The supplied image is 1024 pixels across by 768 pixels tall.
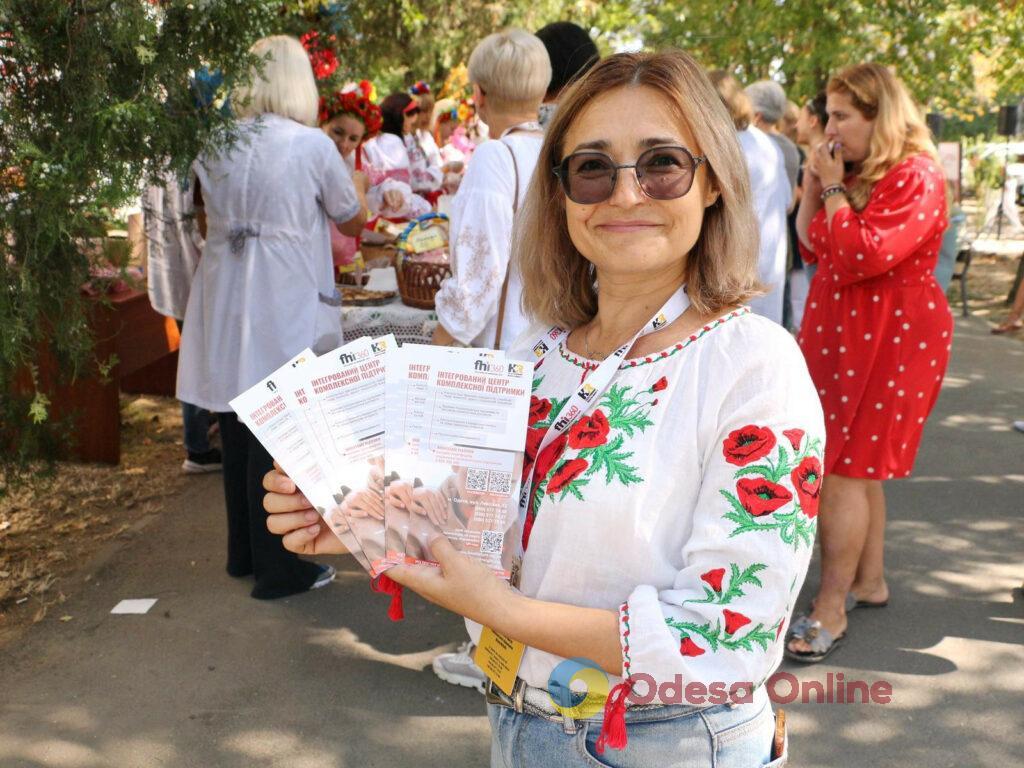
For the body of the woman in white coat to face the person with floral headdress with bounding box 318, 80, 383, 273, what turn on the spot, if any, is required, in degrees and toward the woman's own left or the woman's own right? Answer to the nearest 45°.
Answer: approximately 45° to the woman's own left

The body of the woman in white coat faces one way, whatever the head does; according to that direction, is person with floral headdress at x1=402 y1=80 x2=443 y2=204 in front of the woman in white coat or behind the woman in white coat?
in front

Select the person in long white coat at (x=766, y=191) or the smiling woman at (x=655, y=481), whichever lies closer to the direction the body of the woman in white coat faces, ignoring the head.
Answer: the person in long white coat

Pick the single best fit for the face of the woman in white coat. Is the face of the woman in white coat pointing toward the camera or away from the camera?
away from the camera

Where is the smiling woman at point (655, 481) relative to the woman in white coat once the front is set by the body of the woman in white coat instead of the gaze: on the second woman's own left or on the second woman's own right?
on the second woman's own right

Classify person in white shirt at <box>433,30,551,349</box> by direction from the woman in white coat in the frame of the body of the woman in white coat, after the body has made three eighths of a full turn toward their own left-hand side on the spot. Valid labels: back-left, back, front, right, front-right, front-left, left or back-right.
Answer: back-left

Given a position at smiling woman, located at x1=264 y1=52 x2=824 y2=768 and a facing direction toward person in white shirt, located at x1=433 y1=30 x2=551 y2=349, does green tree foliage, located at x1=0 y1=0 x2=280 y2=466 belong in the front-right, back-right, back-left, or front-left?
front-left

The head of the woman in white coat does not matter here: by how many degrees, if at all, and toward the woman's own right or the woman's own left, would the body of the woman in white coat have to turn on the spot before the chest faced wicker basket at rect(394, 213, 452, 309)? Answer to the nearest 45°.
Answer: approximately 45° to the woman's own right

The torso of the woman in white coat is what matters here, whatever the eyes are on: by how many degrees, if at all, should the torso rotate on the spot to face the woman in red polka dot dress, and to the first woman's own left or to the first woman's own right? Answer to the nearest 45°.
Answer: approximately 90° to the first woman's own right

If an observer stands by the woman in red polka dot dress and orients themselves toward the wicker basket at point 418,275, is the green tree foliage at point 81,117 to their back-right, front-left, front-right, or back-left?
front-left

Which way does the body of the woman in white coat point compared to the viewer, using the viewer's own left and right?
facing away from the viewer and to the right of the viewer

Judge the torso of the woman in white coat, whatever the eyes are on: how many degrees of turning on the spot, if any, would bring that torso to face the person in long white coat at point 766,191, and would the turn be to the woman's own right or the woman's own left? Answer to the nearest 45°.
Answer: approximately 45° to the woman's own right

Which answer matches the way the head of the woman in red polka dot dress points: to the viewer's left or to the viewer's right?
to the viewer's left
